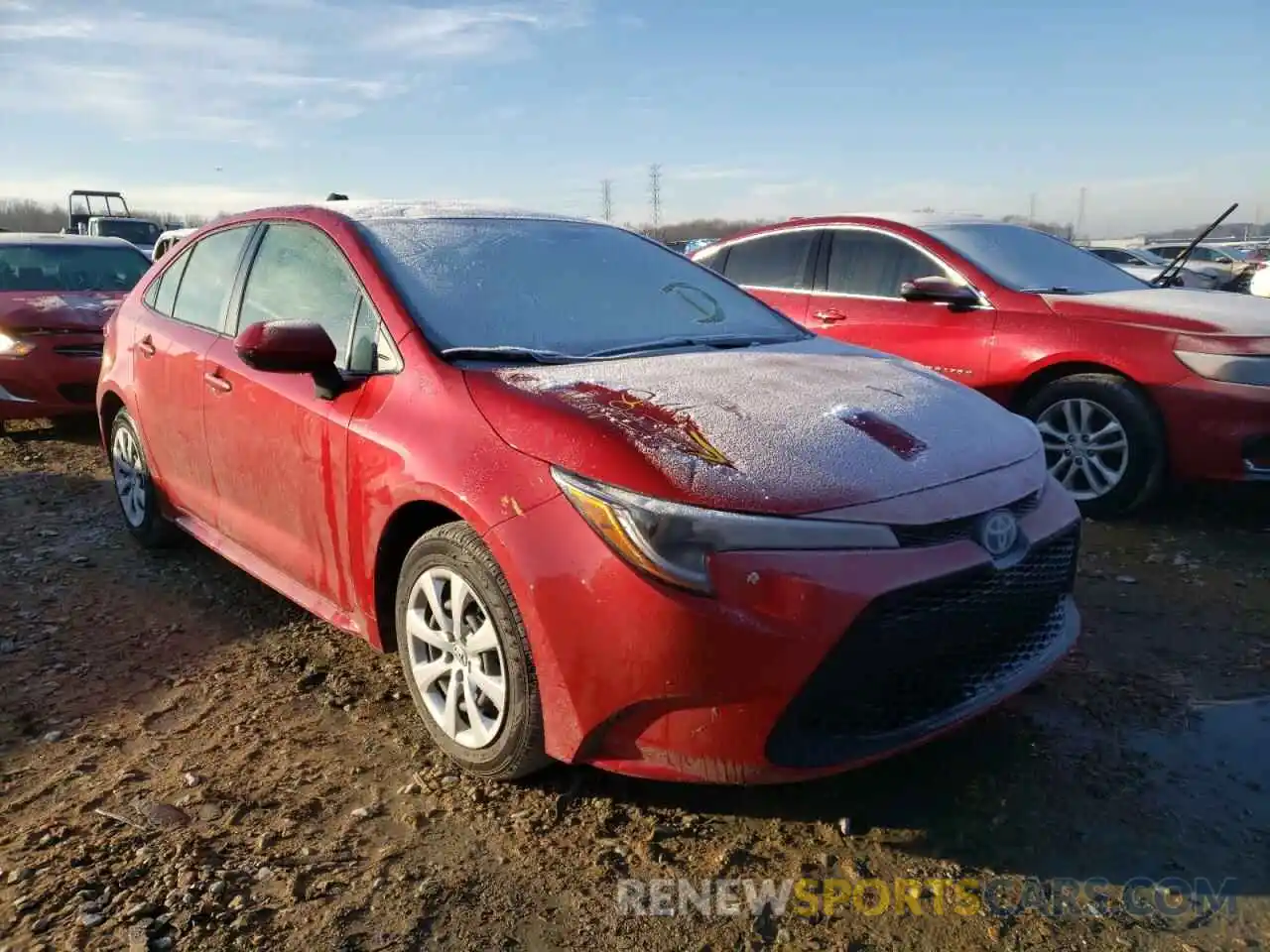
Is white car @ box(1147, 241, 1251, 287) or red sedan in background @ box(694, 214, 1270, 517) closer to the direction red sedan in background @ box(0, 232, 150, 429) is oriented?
the red sedan in background

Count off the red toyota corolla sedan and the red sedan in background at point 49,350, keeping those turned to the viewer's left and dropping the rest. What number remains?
0

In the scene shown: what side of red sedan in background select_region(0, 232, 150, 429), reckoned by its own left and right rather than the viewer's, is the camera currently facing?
front

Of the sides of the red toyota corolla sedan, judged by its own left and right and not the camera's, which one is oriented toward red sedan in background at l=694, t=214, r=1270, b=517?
left

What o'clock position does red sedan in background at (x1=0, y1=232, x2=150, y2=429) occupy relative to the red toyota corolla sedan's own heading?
The red sedan in background is roughly at 6 o'clock from the red toyota corolla sedan.

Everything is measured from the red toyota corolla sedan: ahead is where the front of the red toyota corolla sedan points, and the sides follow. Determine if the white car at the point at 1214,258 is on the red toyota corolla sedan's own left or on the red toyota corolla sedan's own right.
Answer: on the red toyota corolla sedan's own left

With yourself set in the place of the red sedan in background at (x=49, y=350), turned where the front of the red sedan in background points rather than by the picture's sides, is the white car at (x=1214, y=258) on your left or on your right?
on your left

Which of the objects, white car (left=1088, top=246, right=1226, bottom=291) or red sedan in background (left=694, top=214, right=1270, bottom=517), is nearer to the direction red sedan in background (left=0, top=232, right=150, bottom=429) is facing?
the red sedan in background

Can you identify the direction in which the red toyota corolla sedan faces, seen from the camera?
facing the viewer and to the right of the viewer

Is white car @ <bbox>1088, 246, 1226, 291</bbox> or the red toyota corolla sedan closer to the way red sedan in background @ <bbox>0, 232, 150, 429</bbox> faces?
the red toyota corolla sedan

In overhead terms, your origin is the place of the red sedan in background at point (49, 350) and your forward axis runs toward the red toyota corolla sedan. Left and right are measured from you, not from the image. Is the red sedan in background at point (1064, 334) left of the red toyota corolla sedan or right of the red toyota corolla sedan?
left
